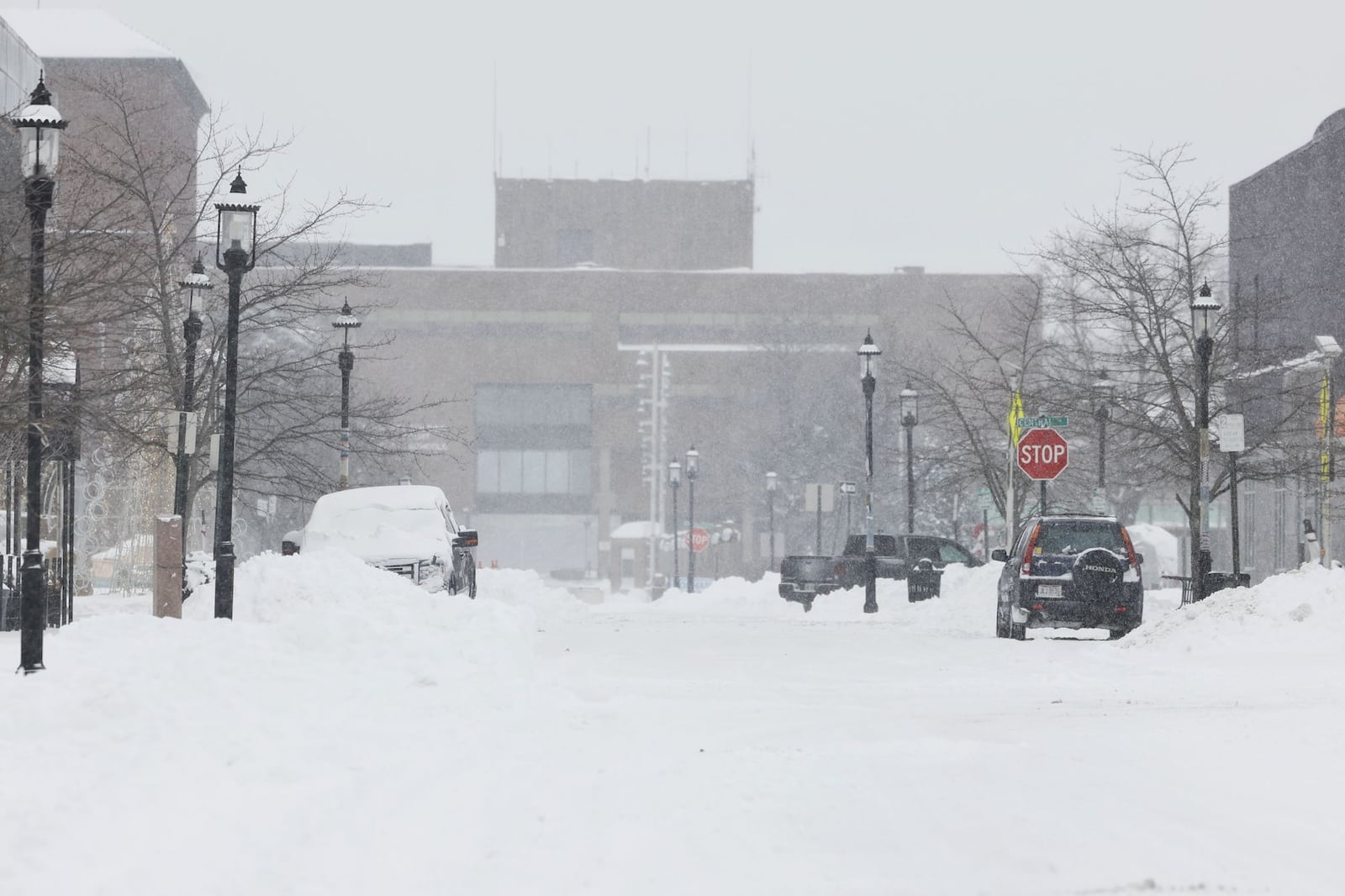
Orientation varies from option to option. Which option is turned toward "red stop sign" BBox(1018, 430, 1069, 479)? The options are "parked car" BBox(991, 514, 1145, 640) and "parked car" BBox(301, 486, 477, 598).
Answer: "parked car" BBox(991, 514, 1145, 640)

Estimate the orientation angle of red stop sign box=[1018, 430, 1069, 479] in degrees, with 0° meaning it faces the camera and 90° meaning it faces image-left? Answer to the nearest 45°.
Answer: approximately 0°

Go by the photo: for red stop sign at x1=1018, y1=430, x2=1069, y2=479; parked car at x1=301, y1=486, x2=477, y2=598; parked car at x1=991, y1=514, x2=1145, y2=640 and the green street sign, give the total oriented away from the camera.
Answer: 1

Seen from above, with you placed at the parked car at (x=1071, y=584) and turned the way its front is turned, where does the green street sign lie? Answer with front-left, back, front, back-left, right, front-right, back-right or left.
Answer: front

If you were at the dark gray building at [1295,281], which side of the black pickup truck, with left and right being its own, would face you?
front

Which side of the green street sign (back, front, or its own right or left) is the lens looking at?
front

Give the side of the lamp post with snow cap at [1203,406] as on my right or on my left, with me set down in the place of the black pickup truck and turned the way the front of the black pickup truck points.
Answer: on my right

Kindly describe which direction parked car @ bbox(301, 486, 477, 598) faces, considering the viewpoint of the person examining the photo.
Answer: facing the viewer

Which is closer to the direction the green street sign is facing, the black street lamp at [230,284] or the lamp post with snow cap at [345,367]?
the black street lamp

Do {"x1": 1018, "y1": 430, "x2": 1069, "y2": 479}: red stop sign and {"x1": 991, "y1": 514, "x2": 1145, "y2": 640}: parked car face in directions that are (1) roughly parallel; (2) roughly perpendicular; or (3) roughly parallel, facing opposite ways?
roughly parallel, facing opposite ways

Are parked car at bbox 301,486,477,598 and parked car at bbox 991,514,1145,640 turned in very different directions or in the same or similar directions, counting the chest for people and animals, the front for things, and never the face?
very different directions
